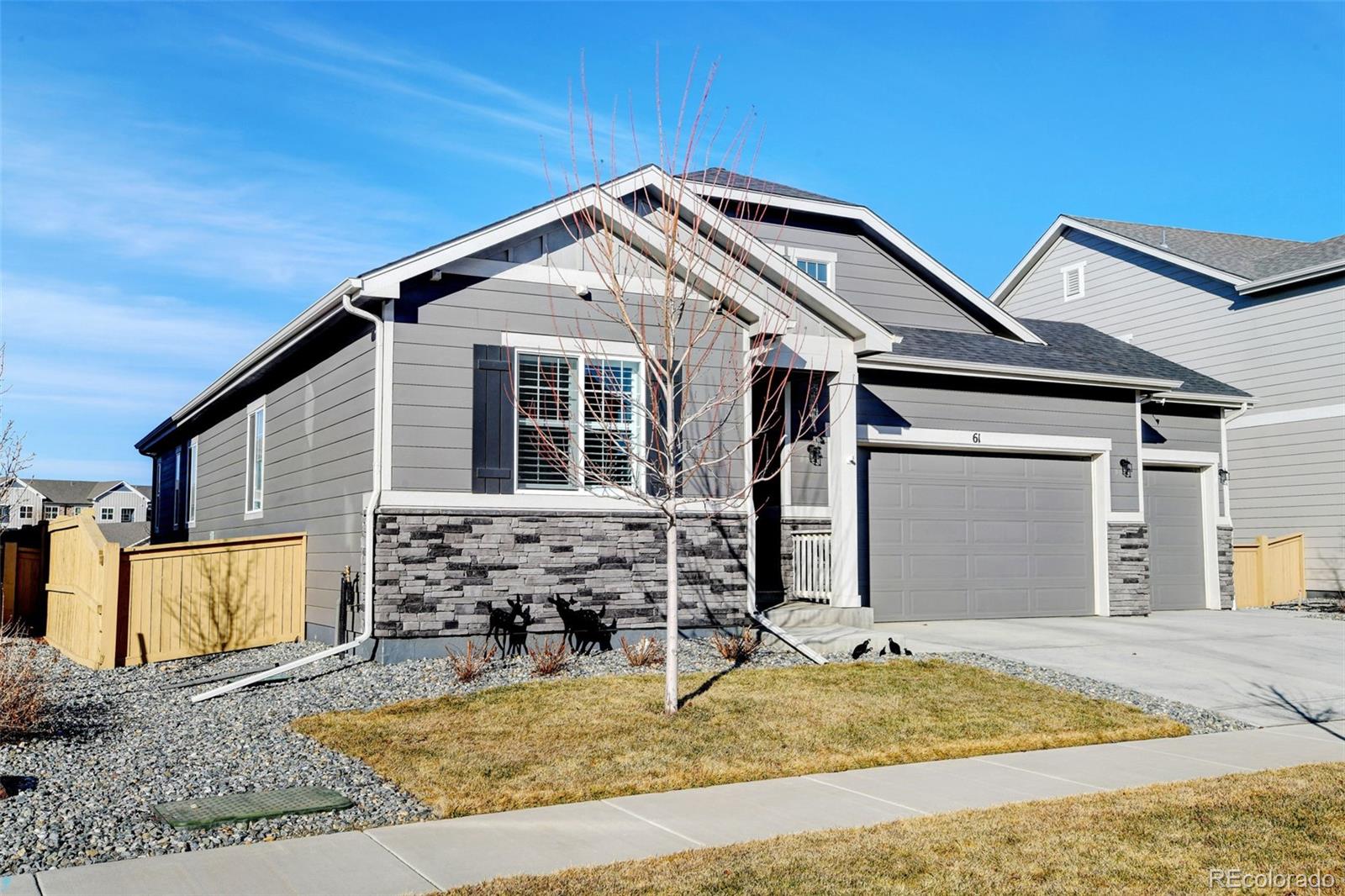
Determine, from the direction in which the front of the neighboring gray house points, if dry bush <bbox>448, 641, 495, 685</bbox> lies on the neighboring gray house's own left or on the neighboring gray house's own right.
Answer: on the neighboring gray house's own right

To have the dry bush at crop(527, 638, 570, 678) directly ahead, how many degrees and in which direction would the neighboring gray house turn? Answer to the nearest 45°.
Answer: approximately 90° to its right

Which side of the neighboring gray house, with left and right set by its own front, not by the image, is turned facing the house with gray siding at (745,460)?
right

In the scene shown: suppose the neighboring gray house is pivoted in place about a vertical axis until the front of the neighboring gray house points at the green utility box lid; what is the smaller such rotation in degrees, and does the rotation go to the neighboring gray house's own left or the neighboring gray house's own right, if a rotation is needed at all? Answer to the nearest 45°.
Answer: approximately 45° to the neighboring gray house's own right

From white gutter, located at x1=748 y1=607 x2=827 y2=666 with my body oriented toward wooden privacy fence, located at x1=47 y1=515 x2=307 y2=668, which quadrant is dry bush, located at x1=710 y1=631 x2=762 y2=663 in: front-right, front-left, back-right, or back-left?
front-left

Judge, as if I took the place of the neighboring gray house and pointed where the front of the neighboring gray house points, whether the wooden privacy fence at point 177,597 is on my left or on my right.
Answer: on my right

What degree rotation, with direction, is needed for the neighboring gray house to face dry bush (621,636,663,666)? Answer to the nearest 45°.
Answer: approximately 90° to its right

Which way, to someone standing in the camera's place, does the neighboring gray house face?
facing the viewer and to the right of the viewer

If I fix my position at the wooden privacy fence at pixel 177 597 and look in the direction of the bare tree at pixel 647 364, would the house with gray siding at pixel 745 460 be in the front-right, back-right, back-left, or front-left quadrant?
front-left
